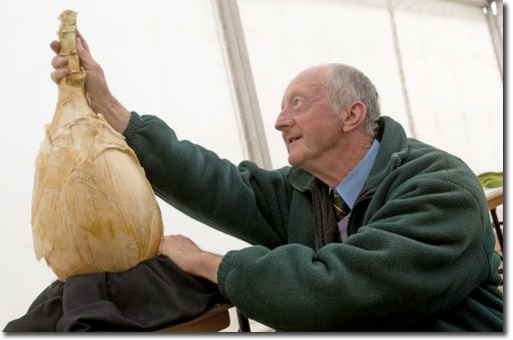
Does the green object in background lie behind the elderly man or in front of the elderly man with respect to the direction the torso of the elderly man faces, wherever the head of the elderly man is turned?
behind

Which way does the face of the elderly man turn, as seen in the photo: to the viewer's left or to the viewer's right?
to the viewer's left

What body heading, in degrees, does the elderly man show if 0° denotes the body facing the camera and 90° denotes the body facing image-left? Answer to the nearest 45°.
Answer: approximately 45°
